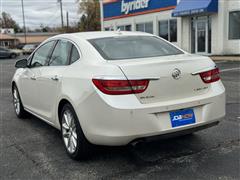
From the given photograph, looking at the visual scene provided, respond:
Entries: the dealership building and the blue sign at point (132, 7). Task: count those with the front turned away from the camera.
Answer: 0

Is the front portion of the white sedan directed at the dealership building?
no

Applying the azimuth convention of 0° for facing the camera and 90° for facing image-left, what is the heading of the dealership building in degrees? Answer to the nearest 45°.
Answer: approximately 45°

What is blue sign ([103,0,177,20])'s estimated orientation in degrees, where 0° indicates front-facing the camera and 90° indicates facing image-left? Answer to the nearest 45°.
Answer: approximately 45°

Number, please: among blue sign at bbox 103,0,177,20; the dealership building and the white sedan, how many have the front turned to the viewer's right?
0

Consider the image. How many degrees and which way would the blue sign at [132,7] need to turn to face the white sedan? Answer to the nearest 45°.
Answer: approximately 45° to its left

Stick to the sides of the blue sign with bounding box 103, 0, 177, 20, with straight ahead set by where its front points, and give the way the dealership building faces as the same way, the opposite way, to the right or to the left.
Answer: the same way

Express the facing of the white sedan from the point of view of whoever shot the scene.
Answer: facing away from the viewer and to the left of the viewer
